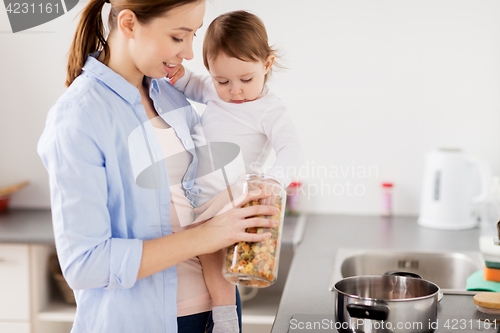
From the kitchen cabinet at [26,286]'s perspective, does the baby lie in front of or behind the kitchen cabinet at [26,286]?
in front

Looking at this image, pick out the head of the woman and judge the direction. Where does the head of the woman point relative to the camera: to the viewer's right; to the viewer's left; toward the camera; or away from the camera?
to the viewer's right

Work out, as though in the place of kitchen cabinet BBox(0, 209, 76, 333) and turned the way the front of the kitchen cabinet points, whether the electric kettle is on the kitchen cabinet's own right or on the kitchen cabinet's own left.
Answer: on the kitchen cabinet's own left

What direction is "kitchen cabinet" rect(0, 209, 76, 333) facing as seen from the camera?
toward the camera

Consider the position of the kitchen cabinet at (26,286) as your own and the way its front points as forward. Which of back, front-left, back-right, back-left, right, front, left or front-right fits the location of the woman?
front

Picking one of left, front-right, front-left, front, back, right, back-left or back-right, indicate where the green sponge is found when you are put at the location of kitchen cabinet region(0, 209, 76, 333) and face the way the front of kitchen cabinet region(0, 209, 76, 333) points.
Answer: front-left
